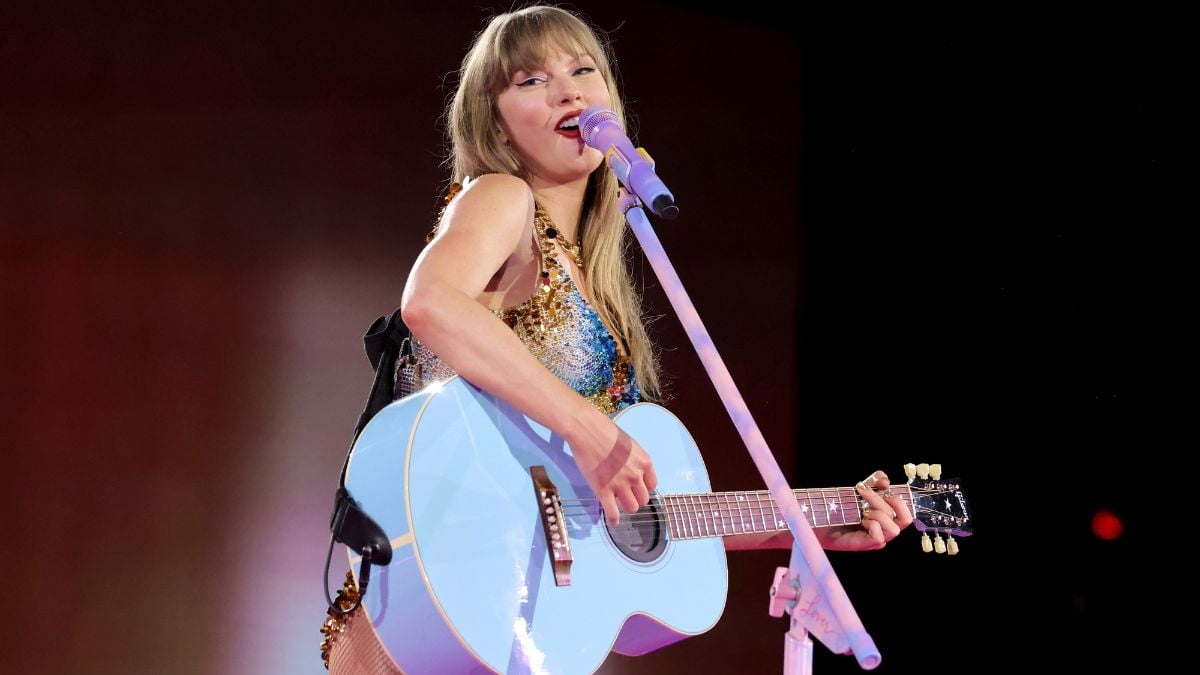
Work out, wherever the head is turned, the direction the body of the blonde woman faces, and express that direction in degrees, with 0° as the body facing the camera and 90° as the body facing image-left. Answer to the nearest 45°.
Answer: approximately 315°

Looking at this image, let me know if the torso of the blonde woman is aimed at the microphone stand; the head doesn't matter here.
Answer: yes
